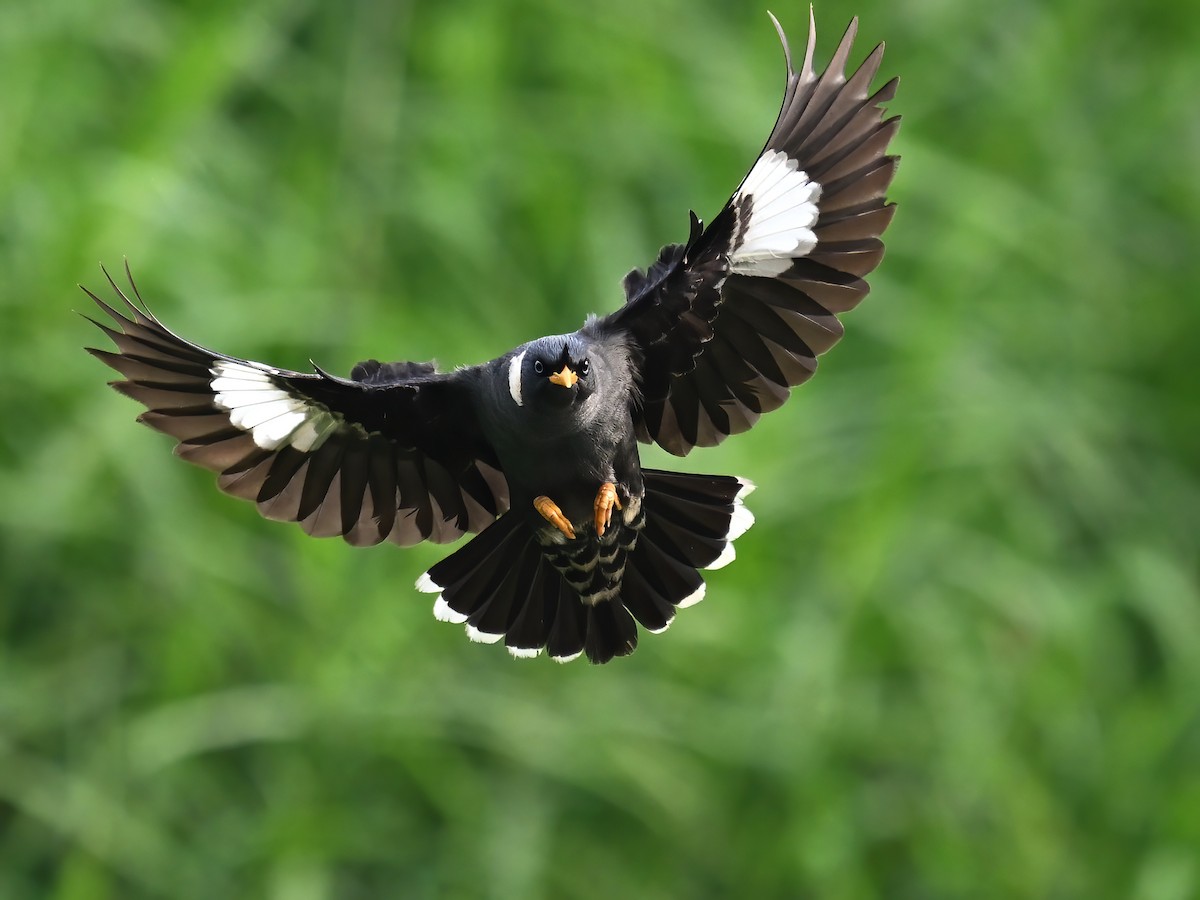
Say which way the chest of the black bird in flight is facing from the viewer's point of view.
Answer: toward the camera
